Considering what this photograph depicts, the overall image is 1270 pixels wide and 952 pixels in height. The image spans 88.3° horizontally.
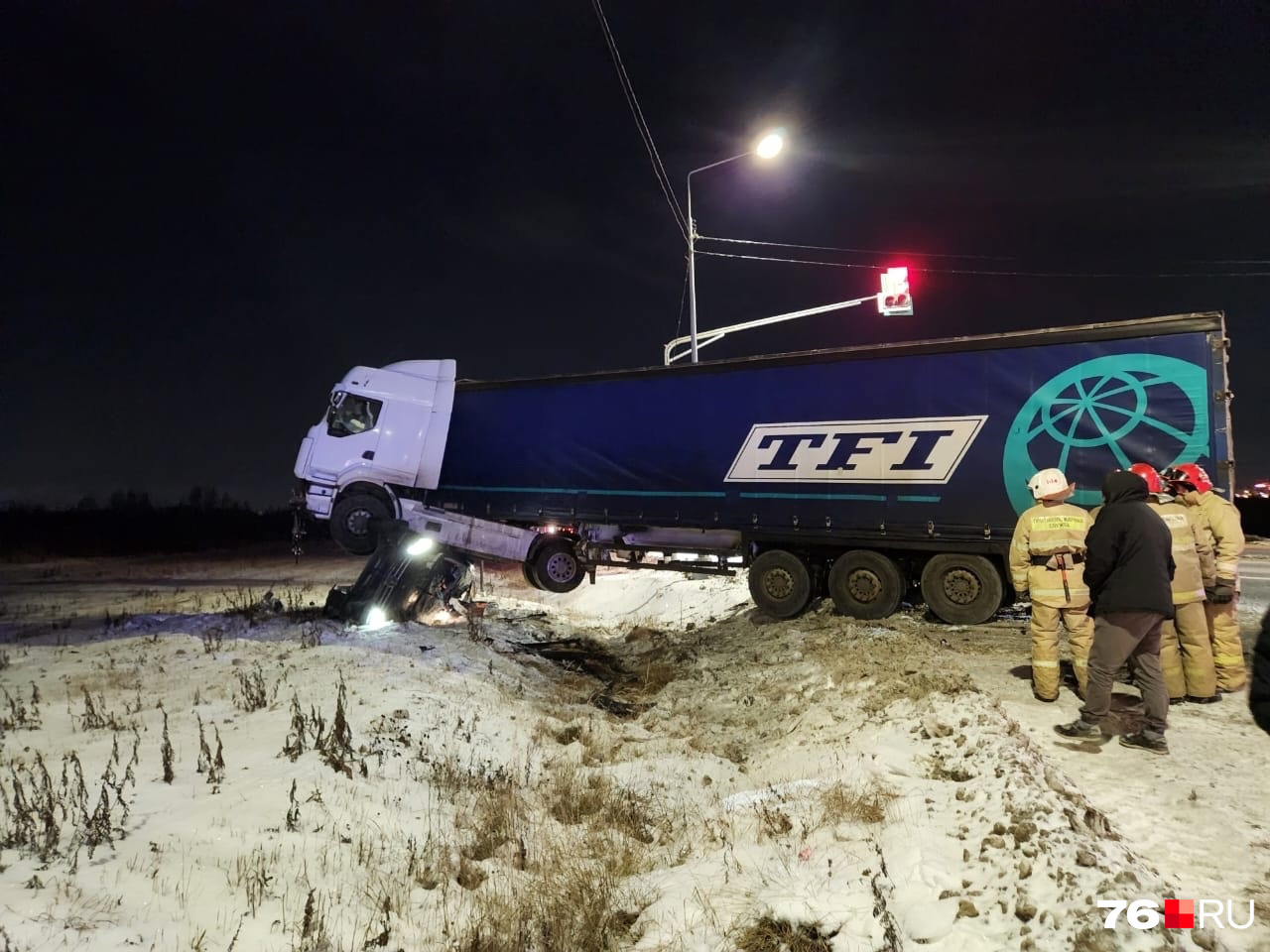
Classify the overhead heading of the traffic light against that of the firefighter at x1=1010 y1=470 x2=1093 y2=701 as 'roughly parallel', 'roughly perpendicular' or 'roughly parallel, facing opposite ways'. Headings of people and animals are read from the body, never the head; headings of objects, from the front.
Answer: roughly parallel, facing opposite ways

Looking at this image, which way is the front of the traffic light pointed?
toward the camera

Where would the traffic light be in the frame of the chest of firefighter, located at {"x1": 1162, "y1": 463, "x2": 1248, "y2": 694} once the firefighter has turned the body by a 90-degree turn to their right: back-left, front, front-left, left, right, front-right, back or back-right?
front-left

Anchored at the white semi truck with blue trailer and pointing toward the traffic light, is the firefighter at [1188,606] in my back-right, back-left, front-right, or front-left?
back-right

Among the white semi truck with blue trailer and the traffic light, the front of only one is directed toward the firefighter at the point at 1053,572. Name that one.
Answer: the traffic light

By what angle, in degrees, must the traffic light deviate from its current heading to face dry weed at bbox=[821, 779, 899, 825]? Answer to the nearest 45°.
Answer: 0° — it already faces it

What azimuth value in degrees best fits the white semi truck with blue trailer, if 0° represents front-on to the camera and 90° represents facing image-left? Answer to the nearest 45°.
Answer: approximately 90°

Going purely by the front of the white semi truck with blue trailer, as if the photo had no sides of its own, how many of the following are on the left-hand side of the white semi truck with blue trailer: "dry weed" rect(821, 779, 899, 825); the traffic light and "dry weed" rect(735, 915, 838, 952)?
2

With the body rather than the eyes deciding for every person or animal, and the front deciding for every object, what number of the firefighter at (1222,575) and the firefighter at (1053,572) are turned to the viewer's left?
1

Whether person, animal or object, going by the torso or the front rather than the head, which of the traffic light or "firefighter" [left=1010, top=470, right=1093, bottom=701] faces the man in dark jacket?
the traffic light

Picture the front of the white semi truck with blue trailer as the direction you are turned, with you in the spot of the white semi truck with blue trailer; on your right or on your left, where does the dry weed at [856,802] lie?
on your left

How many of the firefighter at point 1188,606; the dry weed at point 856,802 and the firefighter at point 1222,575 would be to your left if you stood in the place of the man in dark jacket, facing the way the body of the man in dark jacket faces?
1

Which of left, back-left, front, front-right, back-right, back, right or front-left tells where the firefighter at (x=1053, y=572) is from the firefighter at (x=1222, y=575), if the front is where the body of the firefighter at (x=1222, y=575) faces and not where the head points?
front-left

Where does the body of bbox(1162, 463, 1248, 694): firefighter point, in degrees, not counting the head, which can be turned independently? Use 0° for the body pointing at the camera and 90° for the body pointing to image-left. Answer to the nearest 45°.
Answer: approximately 90°

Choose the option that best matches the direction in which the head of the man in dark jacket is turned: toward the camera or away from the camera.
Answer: away from the camera

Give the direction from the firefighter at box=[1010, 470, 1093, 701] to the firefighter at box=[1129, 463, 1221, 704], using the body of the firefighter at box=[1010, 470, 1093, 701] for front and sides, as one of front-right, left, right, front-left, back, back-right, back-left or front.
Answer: front-right

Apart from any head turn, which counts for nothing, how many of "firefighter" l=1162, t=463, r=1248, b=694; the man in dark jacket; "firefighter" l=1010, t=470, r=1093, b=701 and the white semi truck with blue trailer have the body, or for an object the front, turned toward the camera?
0

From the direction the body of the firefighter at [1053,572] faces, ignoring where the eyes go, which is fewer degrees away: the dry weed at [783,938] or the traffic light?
the traffic light

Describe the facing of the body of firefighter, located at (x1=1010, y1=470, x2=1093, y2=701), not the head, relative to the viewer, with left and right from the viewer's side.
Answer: facing away from the viewer

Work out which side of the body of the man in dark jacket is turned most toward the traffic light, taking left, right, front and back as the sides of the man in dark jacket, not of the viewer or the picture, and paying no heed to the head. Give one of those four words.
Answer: front
